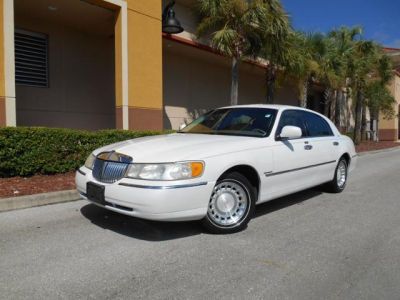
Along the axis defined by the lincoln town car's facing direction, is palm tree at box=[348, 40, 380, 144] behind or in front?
behind

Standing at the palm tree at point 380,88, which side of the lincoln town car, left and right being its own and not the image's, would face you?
back

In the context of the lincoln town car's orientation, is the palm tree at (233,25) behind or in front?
behind

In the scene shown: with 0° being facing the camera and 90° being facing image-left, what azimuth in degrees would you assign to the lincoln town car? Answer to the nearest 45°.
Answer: approximately 45°

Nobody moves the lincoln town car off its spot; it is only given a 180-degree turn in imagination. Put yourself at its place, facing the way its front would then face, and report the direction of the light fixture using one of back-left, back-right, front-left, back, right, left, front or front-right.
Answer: front-left

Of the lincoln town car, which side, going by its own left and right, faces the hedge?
right

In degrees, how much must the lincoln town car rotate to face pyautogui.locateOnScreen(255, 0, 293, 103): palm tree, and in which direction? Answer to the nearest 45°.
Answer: approximately 135° to its right

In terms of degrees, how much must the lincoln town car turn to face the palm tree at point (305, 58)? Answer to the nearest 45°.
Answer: approximately 135° to its right
